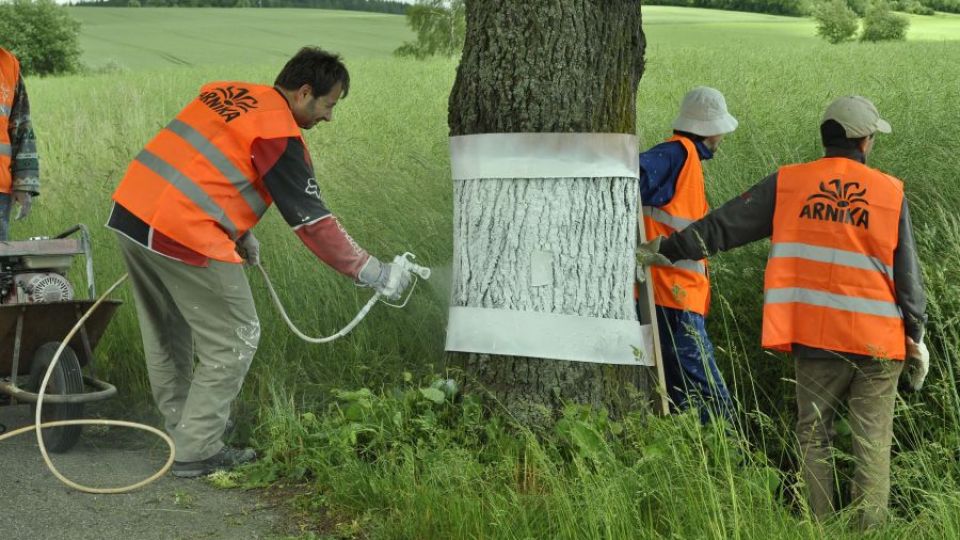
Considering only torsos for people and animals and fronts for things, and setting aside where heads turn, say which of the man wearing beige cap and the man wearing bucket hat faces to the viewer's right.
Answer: the man wearing bucket hat

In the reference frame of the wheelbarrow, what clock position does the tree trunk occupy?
The tree trunk is roughly at 12 o'clock from the wheelbarrow.

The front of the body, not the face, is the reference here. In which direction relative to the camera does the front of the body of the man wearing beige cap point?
away from the camera

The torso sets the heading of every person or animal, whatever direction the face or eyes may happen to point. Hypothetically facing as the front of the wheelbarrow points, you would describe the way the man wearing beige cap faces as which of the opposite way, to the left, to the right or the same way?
to the left

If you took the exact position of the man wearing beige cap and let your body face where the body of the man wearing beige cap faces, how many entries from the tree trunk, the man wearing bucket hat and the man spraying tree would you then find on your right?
0

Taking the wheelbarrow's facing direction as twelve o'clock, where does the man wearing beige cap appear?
The man wearing beige cap is roughly at 12 o'clock from the wheelbarrow.

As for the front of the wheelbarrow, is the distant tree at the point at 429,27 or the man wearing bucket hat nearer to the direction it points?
the man wearing bucket hat

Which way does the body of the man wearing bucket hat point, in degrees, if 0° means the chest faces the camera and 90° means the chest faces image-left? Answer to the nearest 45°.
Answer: approximately 270°

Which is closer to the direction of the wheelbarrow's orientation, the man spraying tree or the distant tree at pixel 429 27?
the man spraying tree

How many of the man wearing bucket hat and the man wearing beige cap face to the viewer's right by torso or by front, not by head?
1

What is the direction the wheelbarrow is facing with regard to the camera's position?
facing the viewer and to the right of the viewer

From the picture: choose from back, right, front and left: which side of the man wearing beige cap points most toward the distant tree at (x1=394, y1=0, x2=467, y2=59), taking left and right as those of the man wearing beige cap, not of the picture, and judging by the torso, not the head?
front

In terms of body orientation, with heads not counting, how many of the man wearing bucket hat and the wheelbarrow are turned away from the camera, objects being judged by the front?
0

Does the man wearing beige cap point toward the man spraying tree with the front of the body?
no

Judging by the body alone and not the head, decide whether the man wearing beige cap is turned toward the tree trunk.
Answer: no

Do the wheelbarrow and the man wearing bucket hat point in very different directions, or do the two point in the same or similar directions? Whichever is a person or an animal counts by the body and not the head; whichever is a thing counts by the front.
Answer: same or similar directions
